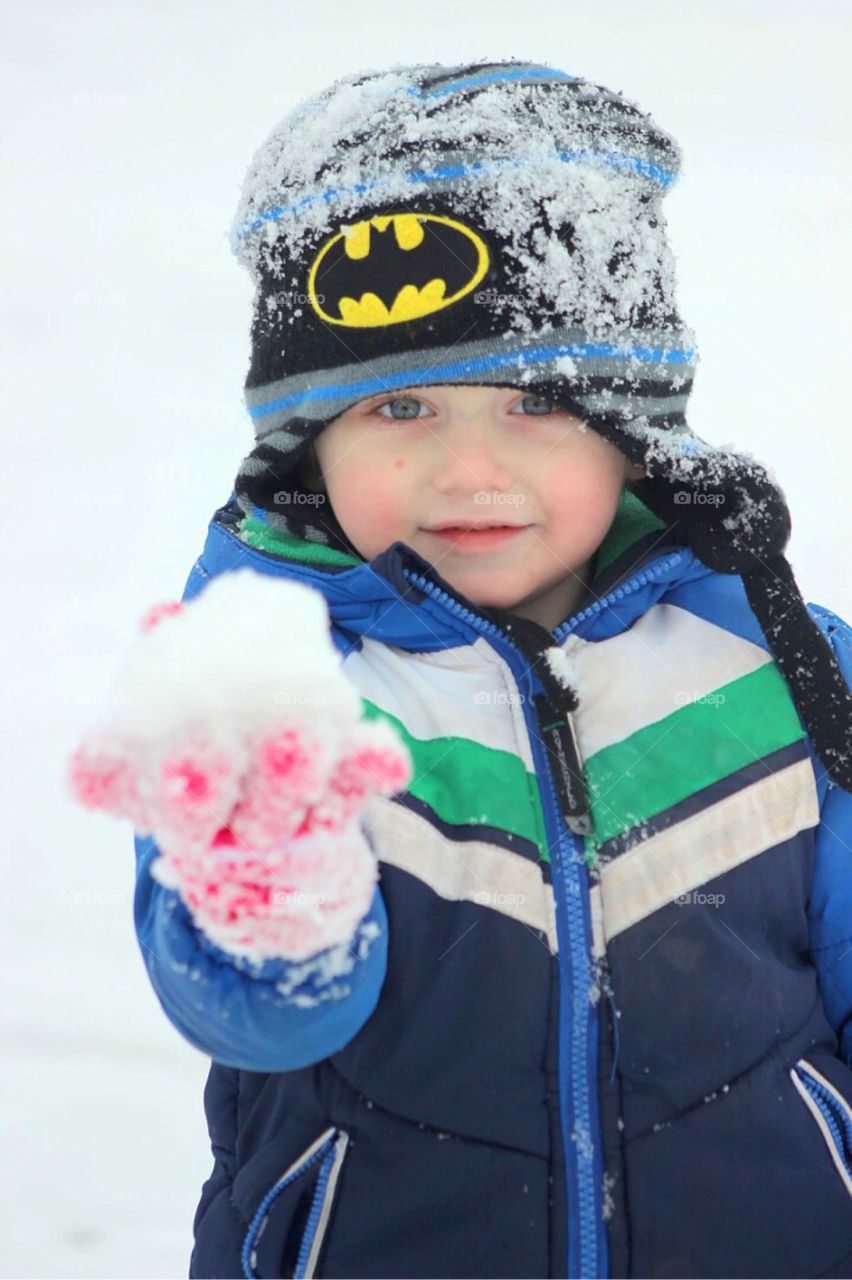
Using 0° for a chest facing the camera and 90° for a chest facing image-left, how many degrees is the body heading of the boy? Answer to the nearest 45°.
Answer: approximately 0°
